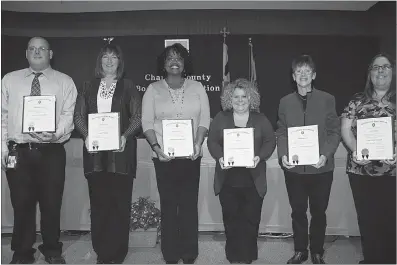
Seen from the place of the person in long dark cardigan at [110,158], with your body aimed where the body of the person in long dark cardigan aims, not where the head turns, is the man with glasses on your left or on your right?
on your right

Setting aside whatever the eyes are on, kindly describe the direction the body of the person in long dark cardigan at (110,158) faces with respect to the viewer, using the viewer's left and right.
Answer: facing the viewer

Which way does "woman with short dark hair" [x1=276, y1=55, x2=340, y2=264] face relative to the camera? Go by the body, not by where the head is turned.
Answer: toward the camera

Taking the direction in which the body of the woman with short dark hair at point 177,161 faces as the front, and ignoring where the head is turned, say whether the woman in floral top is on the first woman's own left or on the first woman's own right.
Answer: on the first woman's own left

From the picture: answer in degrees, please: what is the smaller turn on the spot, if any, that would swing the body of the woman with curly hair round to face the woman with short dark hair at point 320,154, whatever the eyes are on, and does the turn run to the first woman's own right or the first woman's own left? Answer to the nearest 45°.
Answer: approximately 90° to the first woman's own left

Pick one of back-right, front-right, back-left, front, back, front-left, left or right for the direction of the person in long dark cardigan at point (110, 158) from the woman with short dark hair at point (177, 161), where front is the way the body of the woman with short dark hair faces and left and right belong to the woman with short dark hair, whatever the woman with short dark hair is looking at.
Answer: right

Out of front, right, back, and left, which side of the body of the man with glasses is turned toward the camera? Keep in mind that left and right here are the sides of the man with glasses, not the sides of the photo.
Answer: front

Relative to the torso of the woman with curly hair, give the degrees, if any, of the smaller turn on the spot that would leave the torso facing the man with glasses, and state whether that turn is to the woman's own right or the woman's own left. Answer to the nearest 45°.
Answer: approximately 90° to the woman's own right

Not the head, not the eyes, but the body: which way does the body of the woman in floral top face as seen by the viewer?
toward the camera

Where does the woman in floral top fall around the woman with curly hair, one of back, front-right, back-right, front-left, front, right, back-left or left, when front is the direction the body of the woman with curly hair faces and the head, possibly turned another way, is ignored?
left

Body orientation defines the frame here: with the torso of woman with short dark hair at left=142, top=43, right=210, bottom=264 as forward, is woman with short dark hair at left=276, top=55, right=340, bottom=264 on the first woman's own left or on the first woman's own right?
on the first woman's own left
